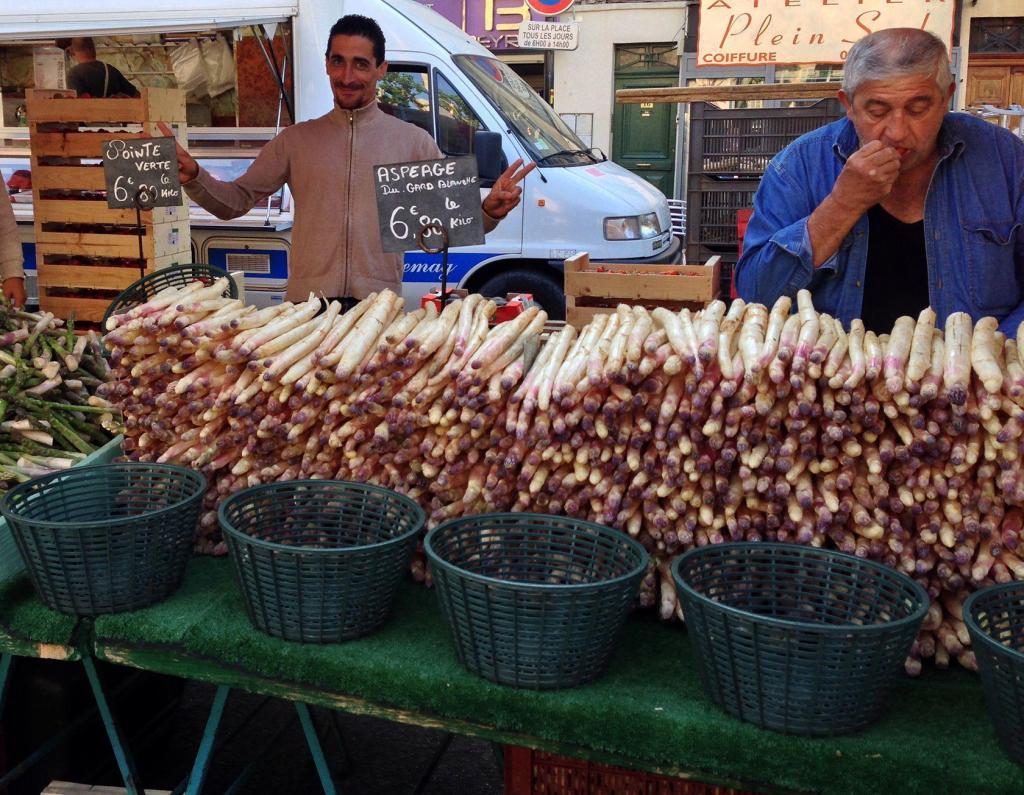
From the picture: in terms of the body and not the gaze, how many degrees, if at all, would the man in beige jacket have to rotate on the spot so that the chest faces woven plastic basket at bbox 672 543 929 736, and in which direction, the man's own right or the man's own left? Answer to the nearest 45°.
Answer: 0° — they already face it

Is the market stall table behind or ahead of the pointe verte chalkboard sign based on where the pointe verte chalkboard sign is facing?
ahead

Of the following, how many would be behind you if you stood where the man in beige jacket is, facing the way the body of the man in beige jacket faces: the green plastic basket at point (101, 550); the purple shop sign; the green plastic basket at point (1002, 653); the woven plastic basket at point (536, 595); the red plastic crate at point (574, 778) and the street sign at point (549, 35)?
2

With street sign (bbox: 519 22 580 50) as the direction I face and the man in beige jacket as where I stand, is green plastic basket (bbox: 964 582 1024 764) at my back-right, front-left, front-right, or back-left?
back-right

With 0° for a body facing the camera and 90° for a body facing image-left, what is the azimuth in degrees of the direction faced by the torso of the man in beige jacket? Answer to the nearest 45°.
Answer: approximately 0°

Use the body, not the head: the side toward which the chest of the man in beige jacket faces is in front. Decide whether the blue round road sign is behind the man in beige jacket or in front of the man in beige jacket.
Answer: behind

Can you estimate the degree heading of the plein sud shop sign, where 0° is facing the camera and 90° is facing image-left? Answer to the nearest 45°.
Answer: approximately 0°

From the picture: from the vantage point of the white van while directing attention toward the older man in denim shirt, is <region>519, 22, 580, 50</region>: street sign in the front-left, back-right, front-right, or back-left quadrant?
back-left
